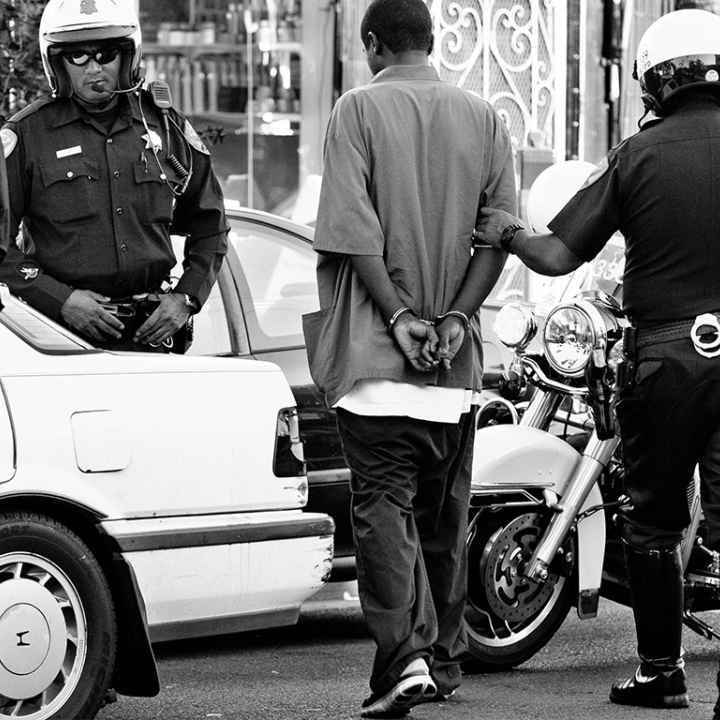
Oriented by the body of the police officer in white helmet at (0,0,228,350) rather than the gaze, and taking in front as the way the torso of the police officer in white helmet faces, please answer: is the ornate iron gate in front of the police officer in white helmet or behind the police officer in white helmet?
behind

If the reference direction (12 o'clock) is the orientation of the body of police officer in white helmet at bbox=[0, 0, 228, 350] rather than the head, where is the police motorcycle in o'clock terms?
The police motorcycle is roughly at 9 o'clock from the police officer in white helmet.

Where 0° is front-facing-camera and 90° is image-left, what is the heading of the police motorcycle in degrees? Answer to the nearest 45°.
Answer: approximately 45°

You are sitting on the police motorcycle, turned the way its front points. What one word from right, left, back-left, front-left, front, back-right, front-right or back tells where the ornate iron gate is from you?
back-right

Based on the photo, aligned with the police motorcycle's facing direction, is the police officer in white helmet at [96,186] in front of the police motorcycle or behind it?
in front

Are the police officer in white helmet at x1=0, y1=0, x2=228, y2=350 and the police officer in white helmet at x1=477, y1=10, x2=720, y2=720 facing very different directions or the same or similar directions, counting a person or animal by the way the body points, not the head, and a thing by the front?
very different directions

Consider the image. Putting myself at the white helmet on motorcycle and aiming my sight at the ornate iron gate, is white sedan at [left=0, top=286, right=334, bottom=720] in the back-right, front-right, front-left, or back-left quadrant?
back-left

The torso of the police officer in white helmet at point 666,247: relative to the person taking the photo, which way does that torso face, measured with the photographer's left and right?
facing away from the viewer and to the left of the viewer

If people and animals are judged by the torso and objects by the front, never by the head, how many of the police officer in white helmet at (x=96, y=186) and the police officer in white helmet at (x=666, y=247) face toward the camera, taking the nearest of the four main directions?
1

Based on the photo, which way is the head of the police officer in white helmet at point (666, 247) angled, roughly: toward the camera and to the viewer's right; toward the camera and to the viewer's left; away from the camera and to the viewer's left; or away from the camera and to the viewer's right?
away from the camera and to the viewer's left
